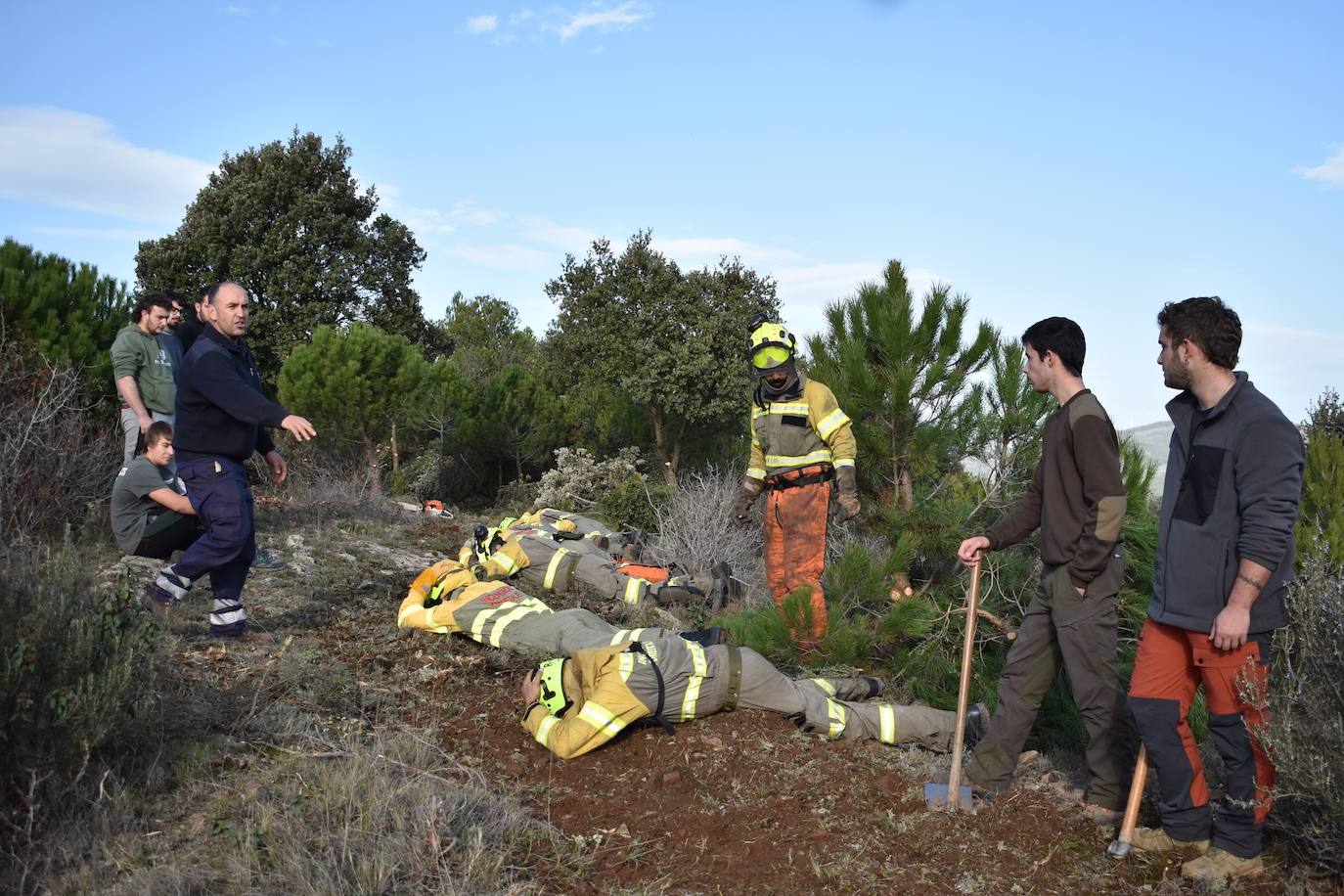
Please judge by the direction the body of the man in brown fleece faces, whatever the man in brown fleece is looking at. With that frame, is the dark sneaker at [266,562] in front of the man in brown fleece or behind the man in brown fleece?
in front

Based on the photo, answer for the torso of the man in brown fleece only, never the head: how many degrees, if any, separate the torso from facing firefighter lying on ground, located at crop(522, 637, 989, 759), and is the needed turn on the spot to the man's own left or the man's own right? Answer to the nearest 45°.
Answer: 0° — they already face them

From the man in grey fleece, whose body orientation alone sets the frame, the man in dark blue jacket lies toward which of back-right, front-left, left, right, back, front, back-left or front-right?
front-right

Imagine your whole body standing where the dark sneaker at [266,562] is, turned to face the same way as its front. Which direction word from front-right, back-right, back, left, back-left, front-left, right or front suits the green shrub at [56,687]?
right

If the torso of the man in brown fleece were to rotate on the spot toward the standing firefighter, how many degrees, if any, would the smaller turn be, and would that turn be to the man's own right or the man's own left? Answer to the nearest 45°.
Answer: approximately 45° to the man's own right

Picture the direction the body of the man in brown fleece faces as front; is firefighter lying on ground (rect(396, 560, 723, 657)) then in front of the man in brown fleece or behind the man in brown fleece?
in front

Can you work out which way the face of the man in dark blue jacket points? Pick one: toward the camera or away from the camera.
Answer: toward the camera

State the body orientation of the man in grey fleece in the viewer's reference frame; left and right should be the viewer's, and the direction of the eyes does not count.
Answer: facing the viewer and to the left of the viewer

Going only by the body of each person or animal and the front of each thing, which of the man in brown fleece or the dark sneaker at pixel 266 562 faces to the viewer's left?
the man in brown fleece

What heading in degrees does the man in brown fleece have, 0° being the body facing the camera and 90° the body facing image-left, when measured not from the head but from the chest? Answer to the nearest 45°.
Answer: approximately 90°

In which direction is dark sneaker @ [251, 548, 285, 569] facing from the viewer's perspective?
to the viewer's right

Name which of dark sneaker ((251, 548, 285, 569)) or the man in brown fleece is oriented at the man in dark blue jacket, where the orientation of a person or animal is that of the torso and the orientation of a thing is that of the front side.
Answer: the man in brown fleece

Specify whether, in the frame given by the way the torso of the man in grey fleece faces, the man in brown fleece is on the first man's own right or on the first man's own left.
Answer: on the first man's own right

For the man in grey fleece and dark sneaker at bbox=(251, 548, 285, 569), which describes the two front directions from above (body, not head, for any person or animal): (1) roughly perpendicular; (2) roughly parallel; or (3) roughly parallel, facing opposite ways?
roughly parallel, facing opposite ways
